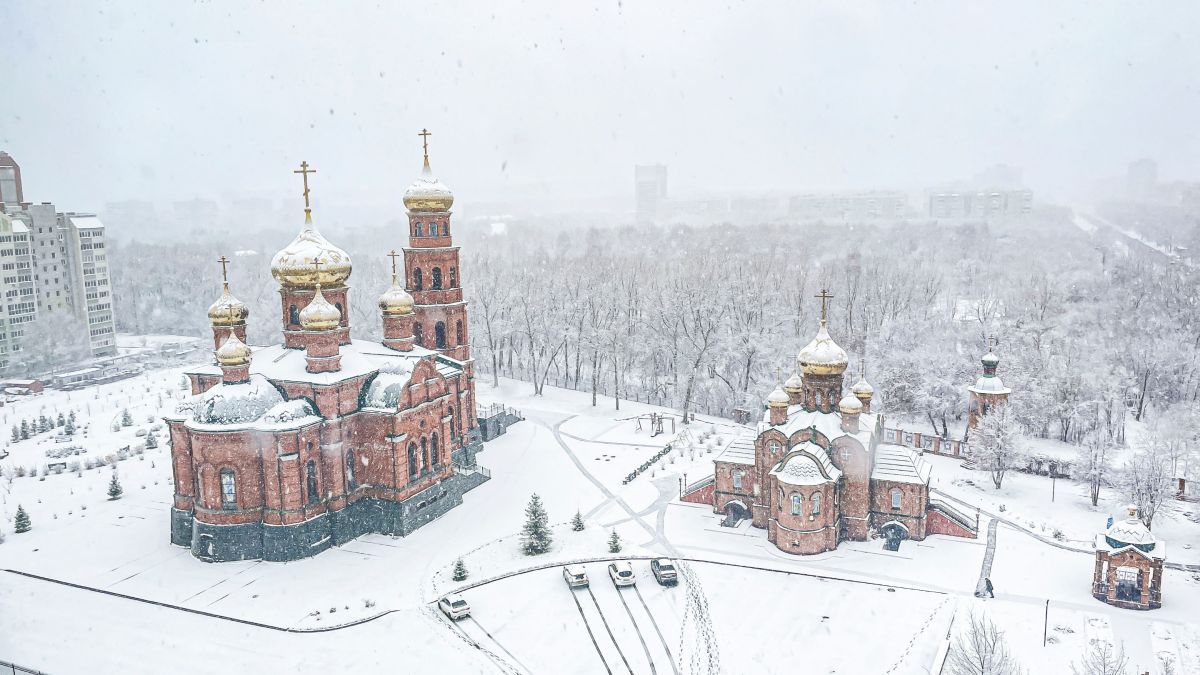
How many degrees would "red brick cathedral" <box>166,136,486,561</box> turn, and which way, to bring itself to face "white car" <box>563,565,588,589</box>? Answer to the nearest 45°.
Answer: approximately 90° to its right

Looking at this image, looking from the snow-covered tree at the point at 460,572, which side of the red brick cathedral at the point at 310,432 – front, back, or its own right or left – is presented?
right

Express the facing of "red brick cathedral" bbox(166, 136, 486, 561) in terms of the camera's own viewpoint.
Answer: facing away from the viewer and to the right of the viewer

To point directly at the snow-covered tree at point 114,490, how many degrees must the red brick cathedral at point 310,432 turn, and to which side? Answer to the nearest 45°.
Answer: approximately 90° to its left

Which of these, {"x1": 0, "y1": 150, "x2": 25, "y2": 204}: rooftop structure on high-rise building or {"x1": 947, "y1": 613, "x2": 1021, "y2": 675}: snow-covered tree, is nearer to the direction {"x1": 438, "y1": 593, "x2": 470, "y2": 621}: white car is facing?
the rooftop structure on high-rise building

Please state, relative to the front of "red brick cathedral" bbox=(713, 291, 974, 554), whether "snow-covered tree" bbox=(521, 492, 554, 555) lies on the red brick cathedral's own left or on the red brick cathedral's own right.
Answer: on the red brick cathedral's own left

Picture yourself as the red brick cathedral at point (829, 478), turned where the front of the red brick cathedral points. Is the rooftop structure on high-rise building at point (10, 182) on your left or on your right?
on your left

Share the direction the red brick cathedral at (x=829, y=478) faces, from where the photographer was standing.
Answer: facing away from the viewer
